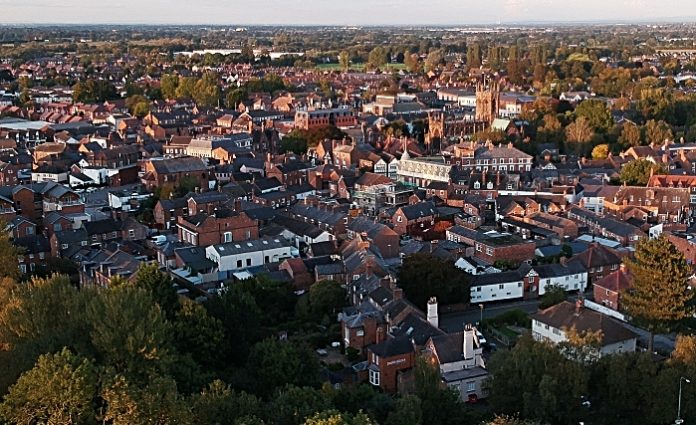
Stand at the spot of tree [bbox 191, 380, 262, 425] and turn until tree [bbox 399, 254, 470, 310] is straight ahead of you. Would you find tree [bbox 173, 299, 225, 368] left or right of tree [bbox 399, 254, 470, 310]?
left

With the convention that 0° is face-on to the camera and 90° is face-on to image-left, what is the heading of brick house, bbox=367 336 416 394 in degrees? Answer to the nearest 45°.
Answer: approximately 45°

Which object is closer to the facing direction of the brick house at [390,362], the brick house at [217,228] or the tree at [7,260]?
the tree

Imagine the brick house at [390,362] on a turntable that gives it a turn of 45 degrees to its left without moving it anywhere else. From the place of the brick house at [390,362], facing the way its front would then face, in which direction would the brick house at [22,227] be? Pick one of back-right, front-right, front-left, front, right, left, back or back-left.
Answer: back-right

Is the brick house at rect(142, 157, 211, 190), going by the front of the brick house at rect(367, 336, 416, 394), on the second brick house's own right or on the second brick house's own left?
on the second brick house's own right

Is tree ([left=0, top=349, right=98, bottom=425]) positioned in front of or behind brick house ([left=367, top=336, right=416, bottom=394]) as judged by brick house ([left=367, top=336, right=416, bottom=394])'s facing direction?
in front

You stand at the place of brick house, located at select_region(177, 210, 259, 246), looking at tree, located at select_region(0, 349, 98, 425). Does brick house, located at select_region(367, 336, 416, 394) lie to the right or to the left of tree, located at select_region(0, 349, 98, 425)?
left

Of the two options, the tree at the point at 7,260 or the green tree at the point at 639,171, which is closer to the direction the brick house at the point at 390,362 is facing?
the tree

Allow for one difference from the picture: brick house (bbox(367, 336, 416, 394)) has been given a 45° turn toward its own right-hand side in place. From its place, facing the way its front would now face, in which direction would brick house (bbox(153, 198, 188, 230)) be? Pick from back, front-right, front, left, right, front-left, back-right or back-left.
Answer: front-right

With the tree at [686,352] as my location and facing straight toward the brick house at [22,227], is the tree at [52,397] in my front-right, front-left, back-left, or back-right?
front-left

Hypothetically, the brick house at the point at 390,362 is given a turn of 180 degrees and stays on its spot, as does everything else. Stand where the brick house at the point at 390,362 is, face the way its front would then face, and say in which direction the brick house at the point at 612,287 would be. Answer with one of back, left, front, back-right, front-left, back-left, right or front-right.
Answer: front

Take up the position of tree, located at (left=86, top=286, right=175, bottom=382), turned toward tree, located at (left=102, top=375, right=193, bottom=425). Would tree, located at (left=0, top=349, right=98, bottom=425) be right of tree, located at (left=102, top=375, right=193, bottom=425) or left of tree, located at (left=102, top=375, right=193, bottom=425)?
right

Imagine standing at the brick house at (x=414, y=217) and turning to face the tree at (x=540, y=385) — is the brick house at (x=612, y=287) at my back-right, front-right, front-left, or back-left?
front-left

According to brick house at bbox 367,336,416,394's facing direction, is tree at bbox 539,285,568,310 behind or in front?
behind

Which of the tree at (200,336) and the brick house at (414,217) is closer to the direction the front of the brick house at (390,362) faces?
the tree
